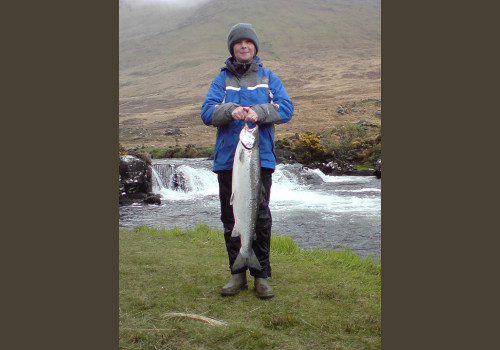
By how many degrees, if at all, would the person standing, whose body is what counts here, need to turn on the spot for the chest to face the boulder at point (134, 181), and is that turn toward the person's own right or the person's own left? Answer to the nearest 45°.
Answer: approximately 180°

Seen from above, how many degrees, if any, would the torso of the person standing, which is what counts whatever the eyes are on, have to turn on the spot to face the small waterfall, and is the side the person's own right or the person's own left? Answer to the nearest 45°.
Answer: approximately 180°

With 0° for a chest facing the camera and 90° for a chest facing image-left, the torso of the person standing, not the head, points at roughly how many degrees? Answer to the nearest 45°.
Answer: approximately 0°
